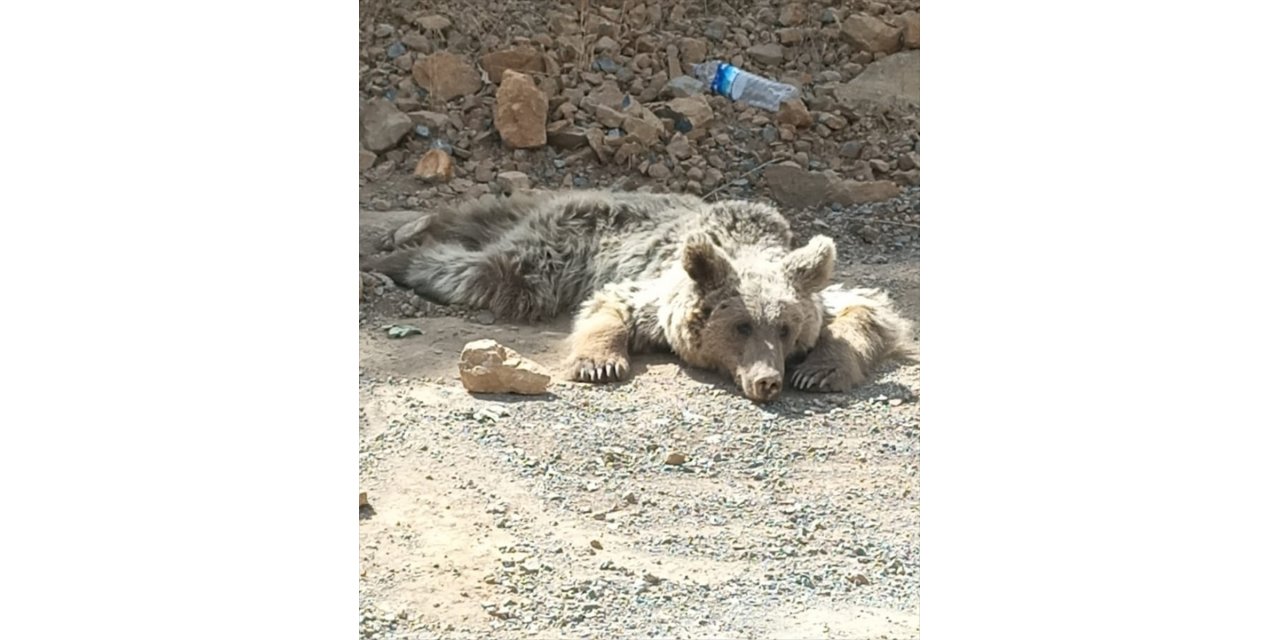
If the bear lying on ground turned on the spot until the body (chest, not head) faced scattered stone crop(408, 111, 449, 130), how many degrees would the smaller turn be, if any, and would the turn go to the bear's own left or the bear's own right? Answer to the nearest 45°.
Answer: approximately 180°

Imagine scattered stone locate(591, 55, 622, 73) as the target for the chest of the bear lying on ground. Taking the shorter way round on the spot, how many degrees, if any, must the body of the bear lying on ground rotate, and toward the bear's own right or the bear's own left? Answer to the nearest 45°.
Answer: approximately 135° to the bear's own left

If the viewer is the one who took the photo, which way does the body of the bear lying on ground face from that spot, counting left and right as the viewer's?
facing the viewer and to the right of the viewer

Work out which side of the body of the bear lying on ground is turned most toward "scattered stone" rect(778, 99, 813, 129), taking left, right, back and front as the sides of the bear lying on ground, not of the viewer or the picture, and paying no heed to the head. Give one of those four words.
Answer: left

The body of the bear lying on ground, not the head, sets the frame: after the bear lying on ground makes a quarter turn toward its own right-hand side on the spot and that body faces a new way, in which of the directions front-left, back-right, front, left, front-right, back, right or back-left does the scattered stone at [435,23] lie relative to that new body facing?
right

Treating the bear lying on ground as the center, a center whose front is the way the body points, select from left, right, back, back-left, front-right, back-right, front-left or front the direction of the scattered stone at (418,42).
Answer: back

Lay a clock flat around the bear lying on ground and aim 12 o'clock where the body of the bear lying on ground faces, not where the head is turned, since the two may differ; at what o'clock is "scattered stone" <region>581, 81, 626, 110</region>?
The scattered stone is roughly at 7 o'clock from the bear lying on ground.

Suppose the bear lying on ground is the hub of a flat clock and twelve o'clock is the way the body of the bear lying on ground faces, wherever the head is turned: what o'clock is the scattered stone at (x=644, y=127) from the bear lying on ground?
The scattered stone is roughly at 7 o'clock from the bear lying on ground.

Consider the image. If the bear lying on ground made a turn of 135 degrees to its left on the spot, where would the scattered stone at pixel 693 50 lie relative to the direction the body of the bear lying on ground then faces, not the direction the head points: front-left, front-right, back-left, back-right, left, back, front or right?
front

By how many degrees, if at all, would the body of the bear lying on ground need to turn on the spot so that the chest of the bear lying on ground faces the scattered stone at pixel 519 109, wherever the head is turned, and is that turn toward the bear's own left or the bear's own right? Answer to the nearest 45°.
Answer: approximately 180°

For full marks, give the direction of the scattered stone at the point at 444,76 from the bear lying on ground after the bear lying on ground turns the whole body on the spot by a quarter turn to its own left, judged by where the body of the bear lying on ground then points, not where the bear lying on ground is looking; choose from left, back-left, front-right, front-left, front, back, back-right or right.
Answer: left

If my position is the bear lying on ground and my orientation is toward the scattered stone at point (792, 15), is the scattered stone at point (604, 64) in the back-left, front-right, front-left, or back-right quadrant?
front-left

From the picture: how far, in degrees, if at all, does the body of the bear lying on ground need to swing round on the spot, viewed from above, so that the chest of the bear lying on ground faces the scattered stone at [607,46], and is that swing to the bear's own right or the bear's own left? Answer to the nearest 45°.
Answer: approximately 135° to the bear's own left
